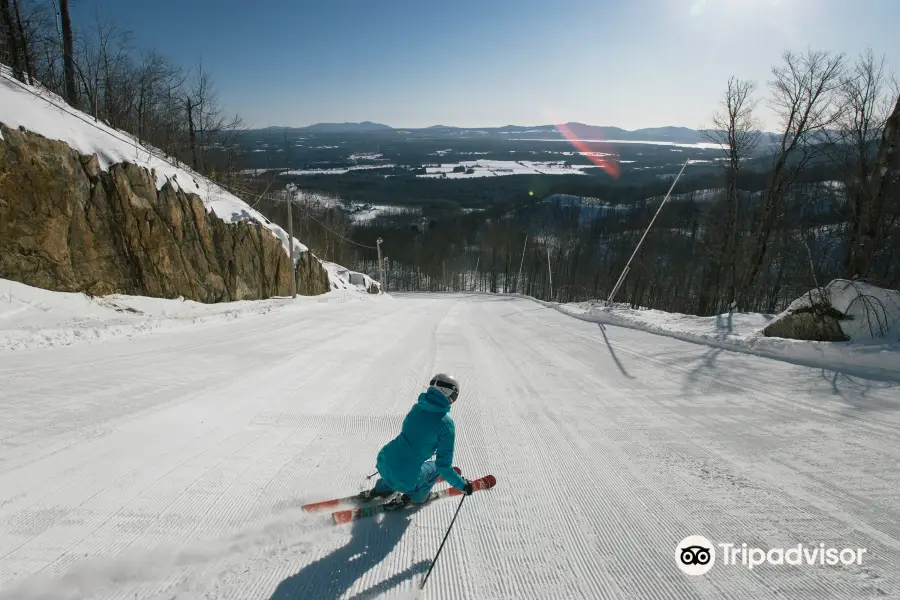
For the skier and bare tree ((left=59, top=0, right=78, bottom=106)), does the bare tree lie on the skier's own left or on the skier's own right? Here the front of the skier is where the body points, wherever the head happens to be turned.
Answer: on the skier's own left

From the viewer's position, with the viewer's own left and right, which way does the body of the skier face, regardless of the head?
facing away from the viewer and to the right of the viewer

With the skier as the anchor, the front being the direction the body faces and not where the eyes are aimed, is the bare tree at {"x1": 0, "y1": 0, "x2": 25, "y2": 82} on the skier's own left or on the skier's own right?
on the skier's own left
